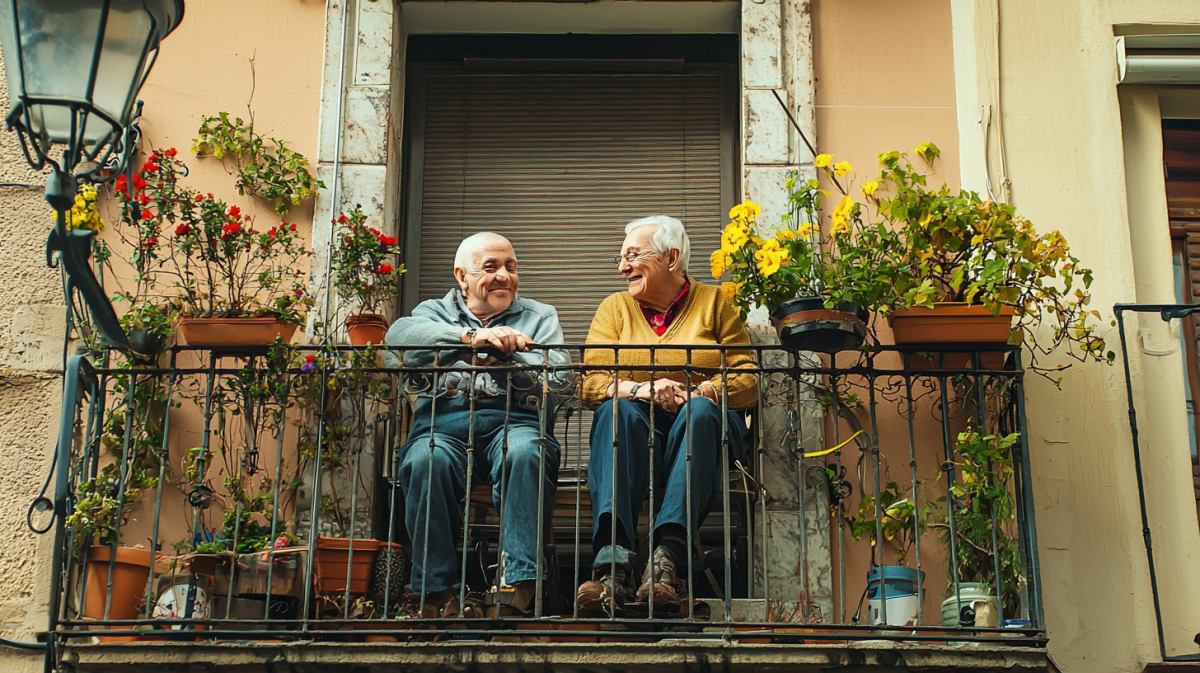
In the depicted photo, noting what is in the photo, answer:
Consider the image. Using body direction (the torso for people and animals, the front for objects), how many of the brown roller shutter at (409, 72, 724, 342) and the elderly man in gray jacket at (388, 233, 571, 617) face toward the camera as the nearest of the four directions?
2

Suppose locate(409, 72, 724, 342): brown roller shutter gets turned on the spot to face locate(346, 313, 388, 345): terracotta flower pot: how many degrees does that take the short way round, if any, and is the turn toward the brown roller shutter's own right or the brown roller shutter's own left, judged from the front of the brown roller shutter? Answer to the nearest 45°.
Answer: approximately 45° to the brown roller shutter's own right

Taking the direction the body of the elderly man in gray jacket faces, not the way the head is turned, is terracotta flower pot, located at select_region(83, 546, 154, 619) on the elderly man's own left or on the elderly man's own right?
on the elderly man's own right

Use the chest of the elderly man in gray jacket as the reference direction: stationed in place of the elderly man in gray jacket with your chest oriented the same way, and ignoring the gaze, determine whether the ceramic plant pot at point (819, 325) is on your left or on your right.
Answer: on your left

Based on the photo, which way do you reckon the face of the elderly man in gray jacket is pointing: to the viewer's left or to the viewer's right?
to the viewer's right

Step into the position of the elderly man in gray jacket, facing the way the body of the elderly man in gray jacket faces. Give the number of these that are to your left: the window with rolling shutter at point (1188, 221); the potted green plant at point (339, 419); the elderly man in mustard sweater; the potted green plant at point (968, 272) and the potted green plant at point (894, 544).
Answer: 4

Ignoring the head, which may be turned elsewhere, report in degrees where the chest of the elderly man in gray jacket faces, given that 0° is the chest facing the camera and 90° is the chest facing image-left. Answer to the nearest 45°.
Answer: approximately 0°
